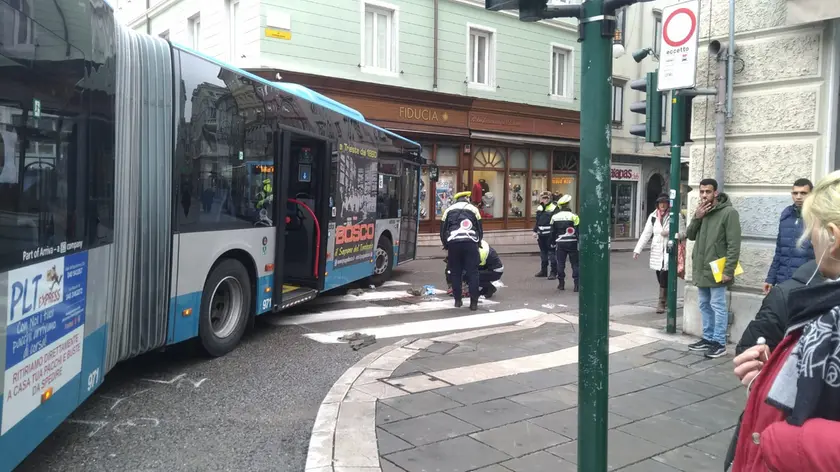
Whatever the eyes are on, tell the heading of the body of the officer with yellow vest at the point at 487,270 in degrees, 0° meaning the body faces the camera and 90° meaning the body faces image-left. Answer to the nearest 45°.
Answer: approximately 90°

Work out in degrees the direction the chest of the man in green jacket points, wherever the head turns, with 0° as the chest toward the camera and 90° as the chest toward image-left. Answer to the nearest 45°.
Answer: approximately 45°

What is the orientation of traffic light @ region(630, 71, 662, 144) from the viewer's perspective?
to the viewer's left

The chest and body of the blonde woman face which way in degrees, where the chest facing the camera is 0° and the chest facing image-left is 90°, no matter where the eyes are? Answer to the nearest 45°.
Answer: approximately 90°

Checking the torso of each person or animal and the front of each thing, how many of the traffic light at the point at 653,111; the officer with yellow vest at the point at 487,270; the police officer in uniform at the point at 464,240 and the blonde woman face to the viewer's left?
3

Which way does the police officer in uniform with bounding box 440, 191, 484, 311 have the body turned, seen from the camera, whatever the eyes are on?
away from the camera

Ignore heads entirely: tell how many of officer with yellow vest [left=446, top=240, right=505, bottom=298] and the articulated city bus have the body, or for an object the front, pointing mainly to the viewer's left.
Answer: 1

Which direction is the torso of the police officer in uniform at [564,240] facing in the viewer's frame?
away from the camera

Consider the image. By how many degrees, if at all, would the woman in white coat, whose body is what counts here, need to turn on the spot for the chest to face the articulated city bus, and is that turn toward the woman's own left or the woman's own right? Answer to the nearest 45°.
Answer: approximately 45° to the woman's own right

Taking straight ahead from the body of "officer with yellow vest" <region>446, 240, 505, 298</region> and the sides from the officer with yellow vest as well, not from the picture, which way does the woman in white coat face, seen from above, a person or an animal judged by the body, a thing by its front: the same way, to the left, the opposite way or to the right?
to the left

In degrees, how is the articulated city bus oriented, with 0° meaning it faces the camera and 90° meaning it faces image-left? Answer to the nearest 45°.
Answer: approximately 225°
